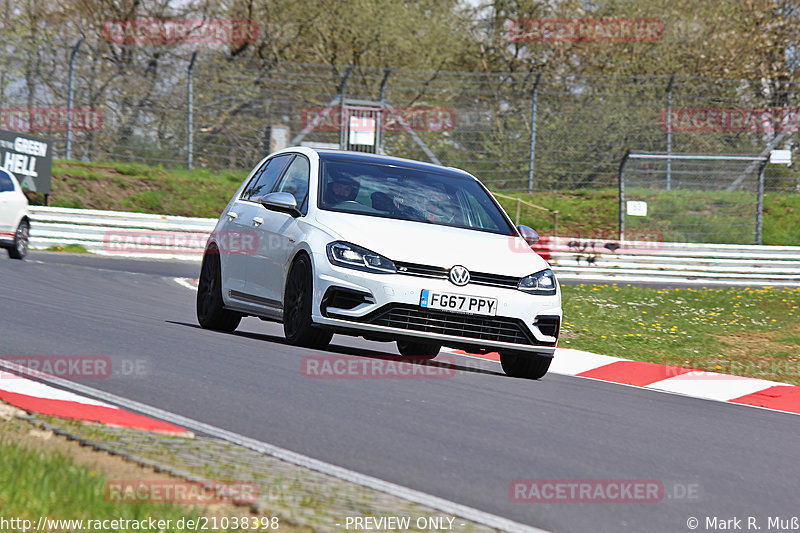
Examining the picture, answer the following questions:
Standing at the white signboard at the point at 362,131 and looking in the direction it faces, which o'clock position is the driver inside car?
The driver inside car is roughly at 12 o'clock from the white signboard.

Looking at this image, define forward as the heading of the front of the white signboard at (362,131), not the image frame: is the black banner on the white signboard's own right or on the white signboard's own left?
on the white signboard's own right

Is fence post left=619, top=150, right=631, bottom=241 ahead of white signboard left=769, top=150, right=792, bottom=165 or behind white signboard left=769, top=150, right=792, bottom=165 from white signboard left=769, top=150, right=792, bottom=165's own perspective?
ahead

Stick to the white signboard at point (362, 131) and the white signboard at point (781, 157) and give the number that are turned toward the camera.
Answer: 2

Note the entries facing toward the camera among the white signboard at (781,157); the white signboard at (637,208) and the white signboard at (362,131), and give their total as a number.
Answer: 3

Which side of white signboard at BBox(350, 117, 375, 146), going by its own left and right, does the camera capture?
front

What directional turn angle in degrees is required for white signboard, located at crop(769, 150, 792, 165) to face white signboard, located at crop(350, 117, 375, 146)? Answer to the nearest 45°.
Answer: approximately 90° to its right

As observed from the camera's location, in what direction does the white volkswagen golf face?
facing the viewer and to the right of the viewer

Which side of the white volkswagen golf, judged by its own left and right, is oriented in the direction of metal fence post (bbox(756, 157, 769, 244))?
left

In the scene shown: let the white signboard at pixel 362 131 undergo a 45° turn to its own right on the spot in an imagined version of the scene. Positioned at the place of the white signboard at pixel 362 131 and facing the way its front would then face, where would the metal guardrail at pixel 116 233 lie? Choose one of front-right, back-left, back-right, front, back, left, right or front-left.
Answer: front

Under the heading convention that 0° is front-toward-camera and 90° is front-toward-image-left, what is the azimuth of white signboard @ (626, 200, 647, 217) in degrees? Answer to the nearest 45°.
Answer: approximately 0°

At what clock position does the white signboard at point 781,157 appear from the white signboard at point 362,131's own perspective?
the white signboard at point 781,157 is roughly at 9 o'clock from the white signboard at point 362,131.

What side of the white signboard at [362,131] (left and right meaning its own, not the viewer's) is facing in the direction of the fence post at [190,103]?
right

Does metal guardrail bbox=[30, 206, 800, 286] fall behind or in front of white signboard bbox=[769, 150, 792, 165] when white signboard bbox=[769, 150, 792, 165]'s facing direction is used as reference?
in front
